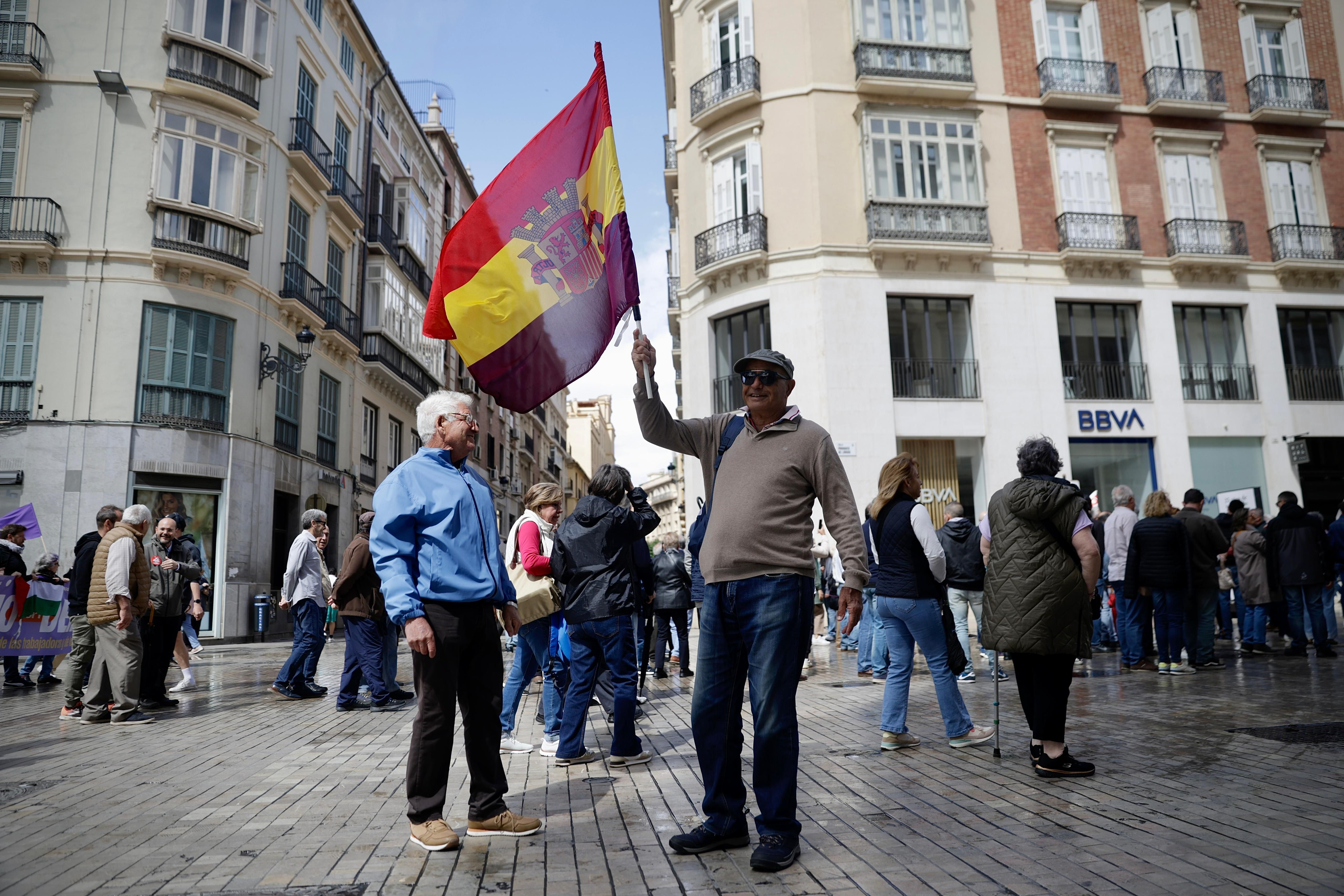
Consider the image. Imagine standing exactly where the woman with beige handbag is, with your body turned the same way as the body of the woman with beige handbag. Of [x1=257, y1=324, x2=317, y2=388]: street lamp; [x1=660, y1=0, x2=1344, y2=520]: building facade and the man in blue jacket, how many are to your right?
1

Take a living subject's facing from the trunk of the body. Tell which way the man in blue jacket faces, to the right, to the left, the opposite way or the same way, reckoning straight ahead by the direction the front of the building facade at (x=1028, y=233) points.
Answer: to the left

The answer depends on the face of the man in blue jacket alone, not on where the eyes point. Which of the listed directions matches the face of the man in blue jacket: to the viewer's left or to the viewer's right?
to the viewer's right

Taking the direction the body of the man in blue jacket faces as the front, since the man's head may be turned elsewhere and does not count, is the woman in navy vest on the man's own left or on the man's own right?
on the man's own left

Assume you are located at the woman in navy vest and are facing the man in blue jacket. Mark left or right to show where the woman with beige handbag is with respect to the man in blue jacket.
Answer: right

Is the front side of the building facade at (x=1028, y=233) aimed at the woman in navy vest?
yes

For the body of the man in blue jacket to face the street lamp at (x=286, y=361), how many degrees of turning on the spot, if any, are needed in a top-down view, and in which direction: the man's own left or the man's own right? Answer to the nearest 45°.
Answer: approximately 135° to the man's own left

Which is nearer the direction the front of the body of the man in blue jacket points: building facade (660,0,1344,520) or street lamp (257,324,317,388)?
the building facade
